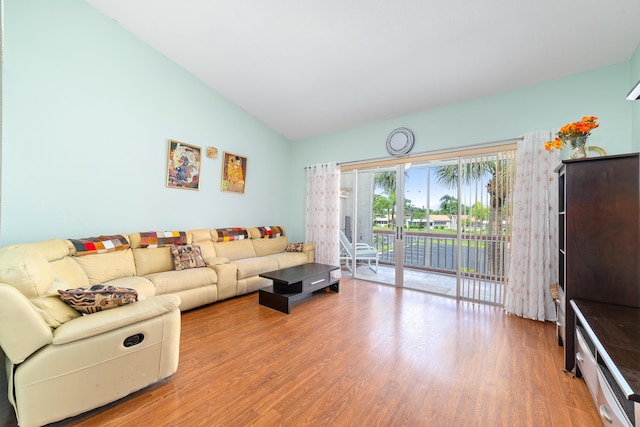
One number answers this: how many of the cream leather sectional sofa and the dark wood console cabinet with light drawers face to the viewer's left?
1

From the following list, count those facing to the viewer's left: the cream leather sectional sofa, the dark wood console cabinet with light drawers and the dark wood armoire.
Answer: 2

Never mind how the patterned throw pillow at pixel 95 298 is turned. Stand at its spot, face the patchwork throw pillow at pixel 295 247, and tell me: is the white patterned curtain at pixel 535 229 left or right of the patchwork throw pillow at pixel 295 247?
right

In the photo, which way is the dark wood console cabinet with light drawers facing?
to the viewer's left

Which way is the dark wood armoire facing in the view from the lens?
facing to the left of the viewer

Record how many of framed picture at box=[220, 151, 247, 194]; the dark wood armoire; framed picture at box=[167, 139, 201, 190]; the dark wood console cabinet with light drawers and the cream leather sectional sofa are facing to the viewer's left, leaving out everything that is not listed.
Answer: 2
